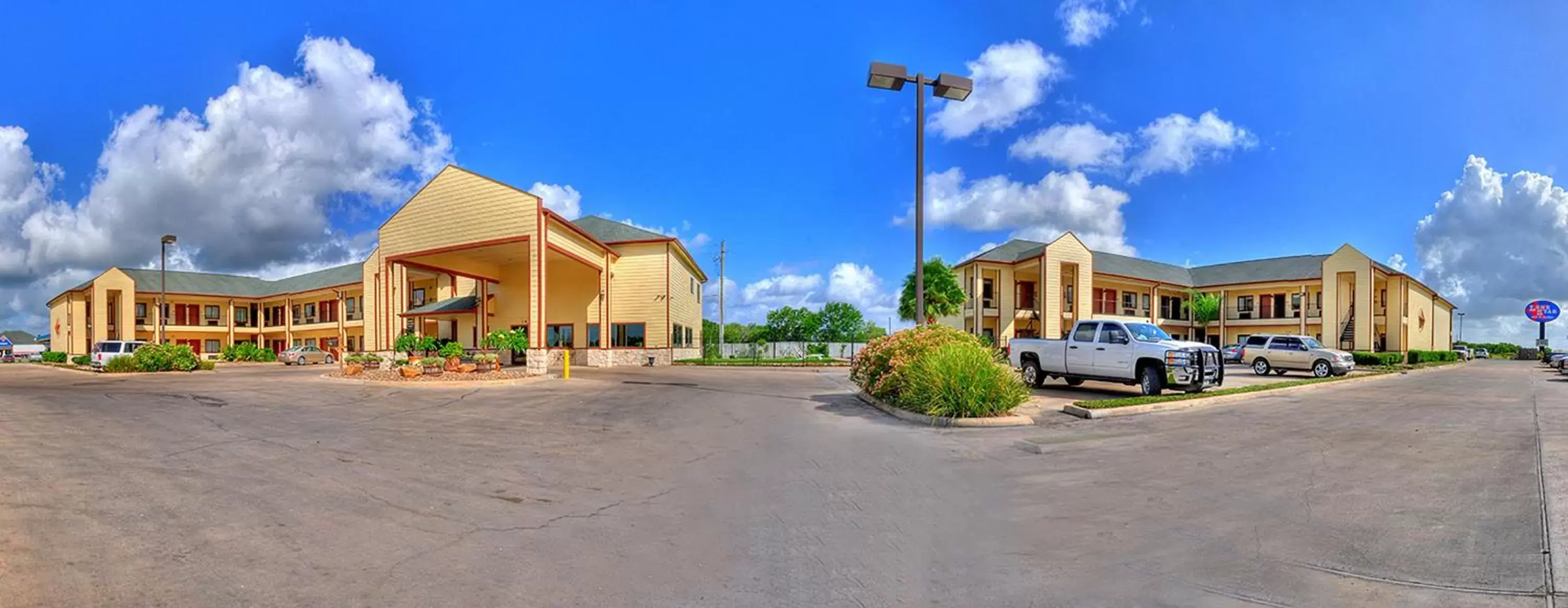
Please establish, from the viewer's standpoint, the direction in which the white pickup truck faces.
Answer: facing the viewer and to the right of the viewer

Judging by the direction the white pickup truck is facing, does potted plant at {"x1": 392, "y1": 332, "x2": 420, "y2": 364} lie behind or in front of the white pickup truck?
behind

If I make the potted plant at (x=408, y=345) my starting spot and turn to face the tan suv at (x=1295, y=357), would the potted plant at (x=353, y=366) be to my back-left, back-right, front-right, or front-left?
back-right

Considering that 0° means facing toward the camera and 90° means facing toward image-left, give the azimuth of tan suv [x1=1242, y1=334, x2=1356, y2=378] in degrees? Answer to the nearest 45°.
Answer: approximately 315°
